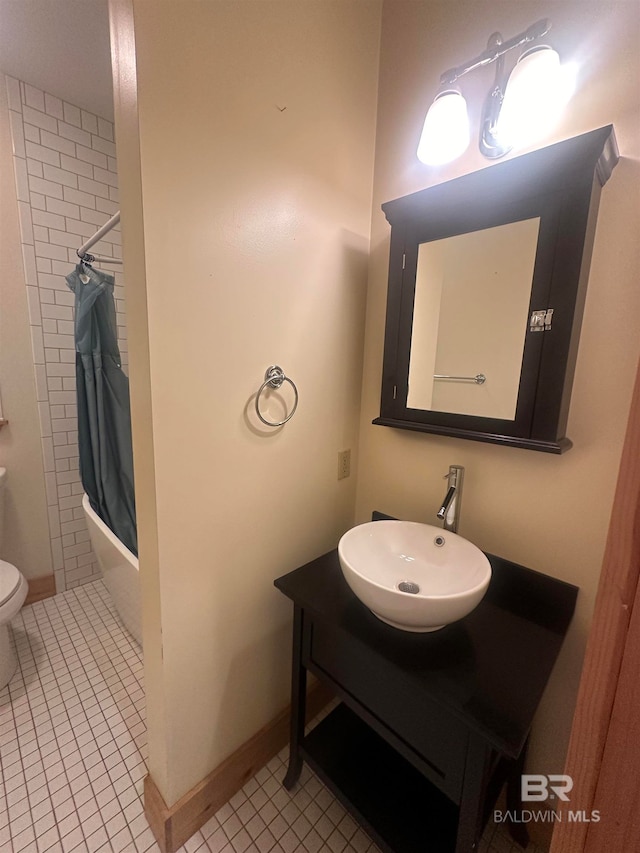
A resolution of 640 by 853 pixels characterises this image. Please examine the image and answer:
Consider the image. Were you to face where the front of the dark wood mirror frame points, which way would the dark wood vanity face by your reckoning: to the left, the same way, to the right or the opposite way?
the same way

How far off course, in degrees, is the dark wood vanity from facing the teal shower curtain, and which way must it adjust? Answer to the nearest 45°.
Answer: approximately 45° to its right

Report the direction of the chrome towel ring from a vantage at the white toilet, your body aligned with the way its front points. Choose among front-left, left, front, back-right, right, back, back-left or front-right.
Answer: front

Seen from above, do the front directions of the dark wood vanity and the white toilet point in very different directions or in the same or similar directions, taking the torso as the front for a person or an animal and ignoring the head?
very different directions

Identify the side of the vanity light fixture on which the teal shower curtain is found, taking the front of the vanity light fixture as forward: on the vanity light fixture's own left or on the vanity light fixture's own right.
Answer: on the vanity light fixture's own right

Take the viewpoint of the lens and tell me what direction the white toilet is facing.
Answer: facing the viewer and to the right of the viewer

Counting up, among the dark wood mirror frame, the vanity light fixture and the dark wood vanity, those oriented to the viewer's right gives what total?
0

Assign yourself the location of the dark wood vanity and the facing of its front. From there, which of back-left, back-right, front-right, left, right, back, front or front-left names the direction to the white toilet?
front-right

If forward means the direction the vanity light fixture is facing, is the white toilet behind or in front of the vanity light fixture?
in front

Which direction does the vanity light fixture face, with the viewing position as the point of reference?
facing the viewer and to the left of the viewer

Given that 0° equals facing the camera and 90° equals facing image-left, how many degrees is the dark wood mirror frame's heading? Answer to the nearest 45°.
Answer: approximately 45°

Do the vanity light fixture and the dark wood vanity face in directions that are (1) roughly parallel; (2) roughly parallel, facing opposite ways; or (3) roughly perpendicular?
roughly parallel

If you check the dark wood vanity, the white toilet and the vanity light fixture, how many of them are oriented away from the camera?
0

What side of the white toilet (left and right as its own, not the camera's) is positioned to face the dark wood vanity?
front

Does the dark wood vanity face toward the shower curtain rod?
no

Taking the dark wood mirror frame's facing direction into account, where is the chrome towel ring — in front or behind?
in front

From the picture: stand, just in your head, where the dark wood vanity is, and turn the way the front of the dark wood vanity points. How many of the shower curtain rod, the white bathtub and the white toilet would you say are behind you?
0

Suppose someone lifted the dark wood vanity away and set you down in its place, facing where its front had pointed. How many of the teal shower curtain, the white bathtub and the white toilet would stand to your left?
0
